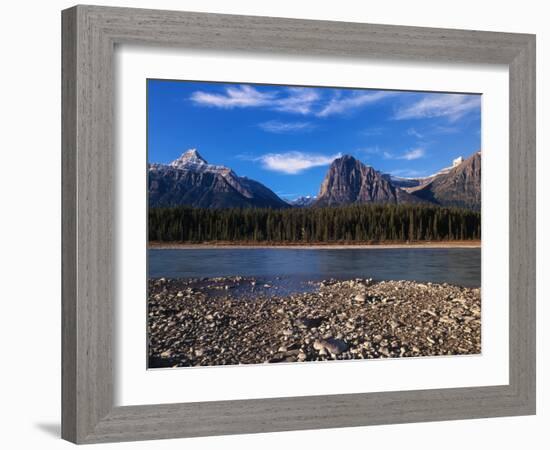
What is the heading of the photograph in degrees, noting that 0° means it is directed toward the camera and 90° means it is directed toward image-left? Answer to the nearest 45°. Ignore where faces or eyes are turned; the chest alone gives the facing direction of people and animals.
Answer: approximately 315°

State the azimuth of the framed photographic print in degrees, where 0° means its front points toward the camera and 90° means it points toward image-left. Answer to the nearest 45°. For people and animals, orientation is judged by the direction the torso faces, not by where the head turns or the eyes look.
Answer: approximately 315°
